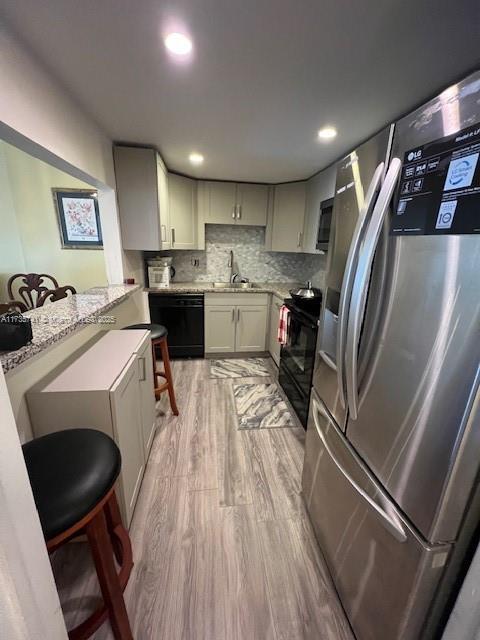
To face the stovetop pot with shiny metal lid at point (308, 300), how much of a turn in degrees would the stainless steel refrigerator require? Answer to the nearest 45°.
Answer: approximately 90° to its right

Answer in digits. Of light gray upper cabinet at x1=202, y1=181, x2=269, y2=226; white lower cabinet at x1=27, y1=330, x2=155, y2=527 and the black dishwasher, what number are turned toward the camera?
2

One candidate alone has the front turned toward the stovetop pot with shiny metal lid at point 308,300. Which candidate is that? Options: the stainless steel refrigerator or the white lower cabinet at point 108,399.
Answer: the white lower cabinet

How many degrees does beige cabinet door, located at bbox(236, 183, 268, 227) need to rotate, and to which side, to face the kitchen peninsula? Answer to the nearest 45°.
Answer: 0° — it already faces it

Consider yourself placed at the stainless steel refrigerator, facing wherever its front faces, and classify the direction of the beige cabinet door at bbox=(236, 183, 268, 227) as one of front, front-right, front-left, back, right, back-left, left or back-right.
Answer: right

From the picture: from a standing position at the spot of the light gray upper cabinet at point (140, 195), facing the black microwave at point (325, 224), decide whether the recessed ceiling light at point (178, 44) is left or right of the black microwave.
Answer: right

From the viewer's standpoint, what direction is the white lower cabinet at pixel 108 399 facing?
to the viewer's right

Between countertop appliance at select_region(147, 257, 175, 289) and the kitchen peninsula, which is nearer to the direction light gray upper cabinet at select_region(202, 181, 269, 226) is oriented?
the kitchen peninsula
